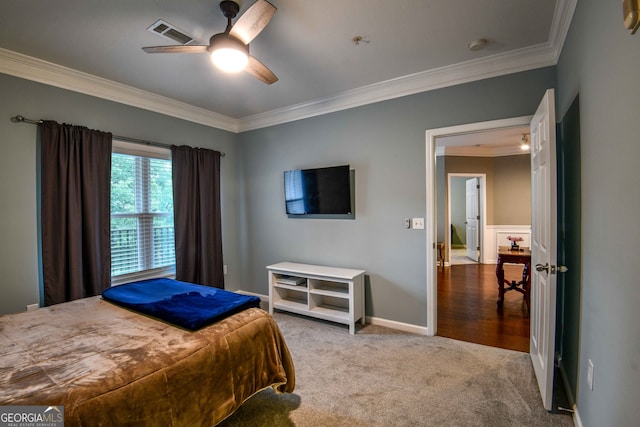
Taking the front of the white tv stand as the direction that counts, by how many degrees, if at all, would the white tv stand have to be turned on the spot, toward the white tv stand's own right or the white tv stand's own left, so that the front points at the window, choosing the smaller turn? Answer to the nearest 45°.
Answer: approximately 45° to the white tv stand's own right

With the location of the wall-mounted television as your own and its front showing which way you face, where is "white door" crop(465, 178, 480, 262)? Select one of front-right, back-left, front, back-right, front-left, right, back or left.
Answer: back

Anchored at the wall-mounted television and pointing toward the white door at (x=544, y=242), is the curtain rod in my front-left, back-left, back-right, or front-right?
back-right

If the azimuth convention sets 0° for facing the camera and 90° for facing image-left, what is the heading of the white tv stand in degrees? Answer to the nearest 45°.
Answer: approximately 45°

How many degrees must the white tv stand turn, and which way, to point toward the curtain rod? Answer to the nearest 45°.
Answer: approximately 45° to its right

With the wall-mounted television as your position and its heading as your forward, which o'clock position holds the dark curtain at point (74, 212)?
The dark curtain is roughly at 1 o'clock from the wall-mounted television.
